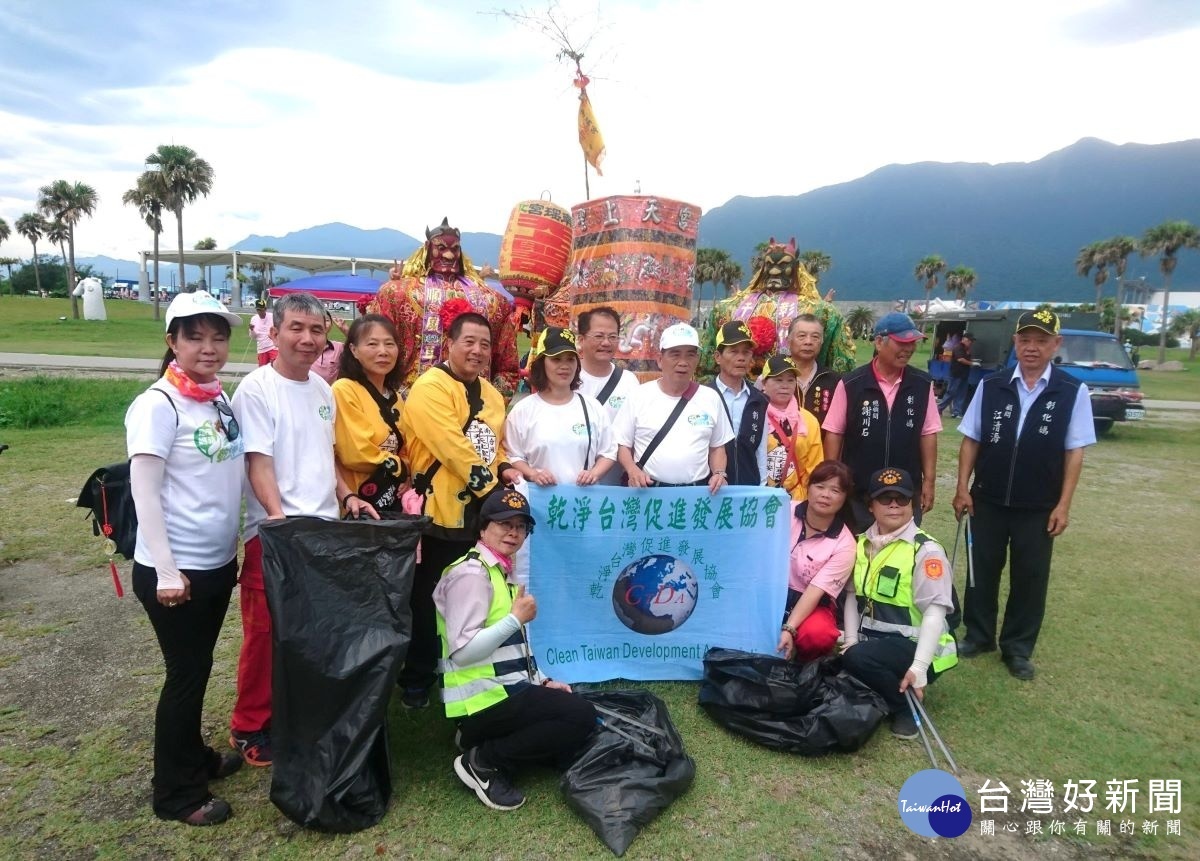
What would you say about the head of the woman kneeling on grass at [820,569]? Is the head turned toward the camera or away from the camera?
toward the camera

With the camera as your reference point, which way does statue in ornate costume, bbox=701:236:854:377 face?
facing the viewer

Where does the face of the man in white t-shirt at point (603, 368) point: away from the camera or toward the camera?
toward the camera

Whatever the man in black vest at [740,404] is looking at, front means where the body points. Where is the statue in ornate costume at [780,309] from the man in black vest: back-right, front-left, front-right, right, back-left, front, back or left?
back

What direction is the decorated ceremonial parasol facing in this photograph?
toward the camera

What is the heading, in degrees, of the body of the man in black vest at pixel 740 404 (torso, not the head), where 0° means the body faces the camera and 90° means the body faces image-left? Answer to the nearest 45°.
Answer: approximately 0°

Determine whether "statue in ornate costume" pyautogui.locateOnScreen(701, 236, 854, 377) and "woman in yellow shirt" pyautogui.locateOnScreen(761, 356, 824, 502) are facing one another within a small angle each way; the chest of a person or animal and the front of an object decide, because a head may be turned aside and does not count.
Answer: no

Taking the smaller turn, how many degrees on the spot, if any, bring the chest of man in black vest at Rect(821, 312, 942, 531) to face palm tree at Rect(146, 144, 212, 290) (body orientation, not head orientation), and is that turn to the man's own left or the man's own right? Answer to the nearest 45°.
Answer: approximately 135° to the man's own right

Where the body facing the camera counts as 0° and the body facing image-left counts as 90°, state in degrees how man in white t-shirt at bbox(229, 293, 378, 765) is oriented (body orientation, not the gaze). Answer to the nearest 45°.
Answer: approximately 315°

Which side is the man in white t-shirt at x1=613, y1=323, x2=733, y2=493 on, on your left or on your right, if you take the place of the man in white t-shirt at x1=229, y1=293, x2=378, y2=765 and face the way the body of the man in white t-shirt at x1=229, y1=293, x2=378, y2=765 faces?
on your left

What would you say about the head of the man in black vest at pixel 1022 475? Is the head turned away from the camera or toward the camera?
toward the camera

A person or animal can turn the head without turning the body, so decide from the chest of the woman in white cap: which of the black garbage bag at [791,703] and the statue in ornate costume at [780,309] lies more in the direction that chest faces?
the black garbage bag

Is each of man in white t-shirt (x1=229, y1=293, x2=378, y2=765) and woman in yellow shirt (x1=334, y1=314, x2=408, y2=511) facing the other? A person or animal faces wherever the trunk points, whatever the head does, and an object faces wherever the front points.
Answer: no

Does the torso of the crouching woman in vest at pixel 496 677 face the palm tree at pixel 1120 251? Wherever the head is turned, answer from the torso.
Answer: no
